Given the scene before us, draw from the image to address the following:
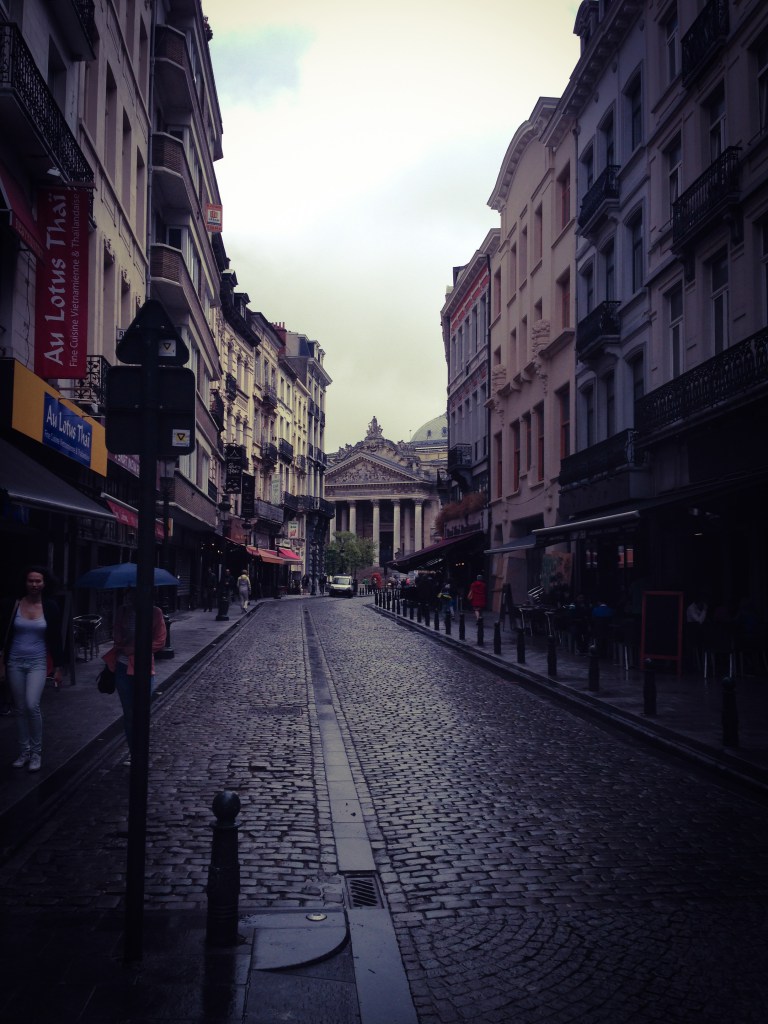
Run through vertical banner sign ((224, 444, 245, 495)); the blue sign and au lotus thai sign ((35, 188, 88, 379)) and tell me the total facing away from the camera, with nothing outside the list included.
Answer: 0

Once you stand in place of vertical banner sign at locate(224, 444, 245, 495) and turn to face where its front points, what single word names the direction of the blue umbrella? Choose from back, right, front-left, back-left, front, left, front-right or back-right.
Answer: front

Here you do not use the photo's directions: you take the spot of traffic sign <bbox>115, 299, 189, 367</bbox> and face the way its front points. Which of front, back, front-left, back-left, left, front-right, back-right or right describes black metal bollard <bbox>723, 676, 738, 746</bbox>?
front-right

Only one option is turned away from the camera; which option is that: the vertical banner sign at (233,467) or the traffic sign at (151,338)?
the traffic sign

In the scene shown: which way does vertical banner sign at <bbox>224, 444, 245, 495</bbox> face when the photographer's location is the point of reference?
facing the viewer

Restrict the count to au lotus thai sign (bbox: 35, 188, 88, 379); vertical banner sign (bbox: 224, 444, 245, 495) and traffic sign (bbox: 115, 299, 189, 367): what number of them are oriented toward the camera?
2

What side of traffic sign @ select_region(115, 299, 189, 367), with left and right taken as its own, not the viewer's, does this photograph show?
back

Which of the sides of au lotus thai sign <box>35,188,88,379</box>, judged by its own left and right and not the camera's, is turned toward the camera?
front

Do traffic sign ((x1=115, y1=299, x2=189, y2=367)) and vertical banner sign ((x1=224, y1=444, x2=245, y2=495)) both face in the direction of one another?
yes

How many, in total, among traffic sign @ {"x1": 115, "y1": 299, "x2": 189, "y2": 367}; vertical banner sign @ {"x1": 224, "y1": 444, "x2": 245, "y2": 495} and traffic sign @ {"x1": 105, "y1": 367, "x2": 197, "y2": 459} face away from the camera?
2

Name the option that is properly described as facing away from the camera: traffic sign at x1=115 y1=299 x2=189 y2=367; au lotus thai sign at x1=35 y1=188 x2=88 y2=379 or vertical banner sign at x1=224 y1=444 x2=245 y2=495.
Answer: the traffic sign

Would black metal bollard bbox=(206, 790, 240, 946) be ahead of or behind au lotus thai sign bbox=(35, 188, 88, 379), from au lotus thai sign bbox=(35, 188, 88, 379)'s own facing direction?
ahead

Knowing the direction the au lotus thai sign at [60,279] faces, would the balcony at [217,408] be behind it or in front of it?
behind

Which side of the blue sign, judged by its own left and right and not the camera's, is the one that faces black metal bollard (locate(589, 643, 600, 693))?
front

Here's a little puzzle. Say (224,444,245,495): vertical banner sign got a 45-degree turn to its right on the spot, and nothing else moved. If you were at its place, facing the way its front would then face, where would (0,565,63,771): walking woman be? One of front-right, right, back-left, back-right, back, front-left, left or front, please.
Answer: front-left

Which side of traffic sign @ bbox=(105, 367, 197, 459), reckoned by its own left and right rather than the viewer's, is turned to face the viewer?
back

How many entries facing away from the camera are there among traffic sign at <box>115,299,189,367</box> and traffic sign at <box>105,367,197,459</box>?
2

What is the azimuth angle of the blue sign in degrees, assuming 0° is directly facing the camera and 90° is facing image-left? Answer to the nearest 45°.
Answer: approximately 315°

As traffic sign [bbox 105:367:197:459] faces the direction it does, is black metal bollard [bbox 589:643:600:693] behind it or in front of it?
in front

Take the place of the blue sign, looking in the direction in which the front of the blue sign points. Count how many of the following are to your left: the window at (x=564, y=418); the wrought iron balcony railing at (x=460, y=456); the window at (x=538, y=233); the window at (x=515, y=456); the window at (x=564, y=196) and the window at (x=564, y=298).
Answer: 6

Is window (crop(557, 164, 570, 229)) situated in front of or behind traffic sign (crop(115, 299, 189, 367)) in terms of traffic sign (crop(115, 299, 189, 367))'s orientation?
in front

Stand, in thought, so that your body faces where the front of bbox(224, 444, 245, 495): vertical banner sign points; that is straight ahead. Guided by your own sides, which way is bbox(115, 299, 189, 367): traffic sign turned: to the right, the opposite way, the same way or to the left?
the opposite way

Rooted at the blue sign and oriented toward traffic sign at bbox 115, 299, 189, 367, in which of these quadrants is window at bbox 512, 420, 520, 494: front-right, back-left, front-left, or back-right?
back-left

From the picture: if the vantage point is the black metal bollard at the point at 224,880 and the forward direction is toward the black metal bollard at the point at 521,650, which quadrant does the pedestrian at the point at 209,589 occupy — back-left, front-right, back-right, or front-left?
front-left
